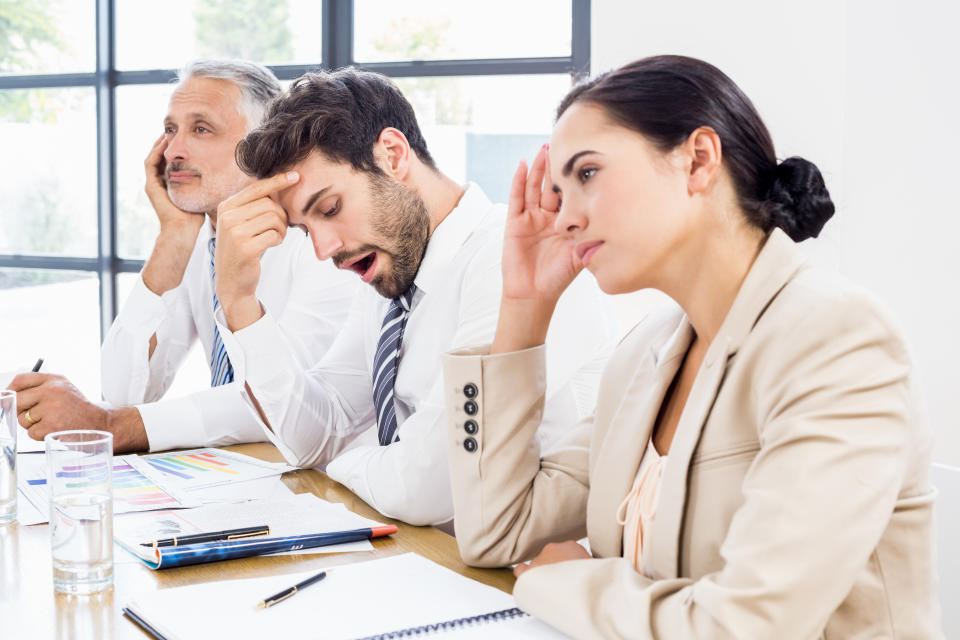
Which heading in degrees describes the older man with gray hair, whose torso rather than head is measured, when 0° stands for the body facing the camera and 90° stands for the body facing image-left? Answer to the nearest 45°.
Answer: approximately 45°

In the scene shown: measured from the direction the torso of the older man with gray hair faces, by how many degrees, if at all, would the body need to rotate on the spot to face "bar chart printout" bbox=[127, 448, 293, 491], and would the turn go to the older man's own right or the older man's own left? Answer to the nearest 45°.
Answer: approximately 45° to the older man's own left

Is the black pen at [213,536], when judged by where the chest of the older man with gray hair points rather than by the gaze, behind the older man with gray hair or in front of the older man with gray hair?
in front

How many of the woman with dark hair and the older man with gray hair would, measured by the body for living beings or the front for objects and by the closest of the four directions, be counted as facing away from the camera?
0

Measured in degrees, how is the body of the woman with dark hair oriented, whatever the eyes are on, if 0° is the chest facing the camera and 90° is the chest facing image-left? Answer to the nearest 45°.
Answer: approximately 45°

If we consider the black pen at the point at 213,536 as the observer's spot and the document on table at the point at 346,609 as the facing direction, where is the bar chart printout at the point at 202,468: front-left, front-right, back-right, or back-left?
back-left

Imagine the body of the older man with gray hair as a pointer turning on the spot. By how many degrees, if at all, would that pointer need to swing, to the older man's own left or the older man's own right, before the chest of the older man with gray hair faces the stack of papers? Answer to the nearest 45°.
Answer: approximately 45° to the older man's own left
